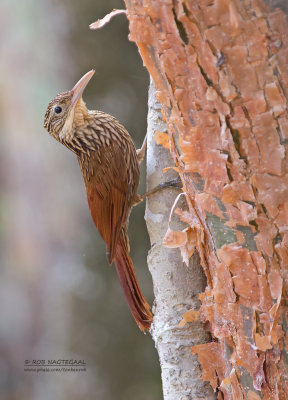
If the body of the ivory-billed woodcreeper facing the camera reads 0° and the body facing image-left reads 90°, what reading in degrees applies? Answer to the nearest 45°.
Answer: approximately 270°
